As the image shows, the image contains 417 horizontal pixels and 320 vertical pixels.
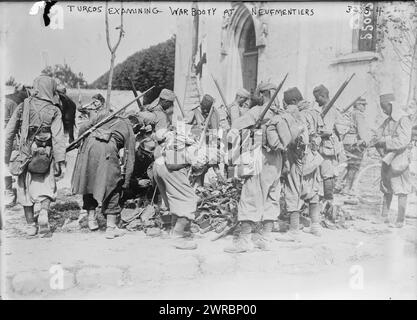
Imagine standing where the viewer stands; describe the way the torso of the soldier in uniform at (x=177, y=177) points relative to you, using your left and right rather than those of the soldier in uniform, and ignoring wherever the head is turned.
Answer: facing away from the viewer and to the right of the viewer

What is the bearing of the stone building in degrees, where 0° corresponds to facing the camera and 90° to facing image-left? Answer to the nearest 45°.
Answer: approximately 45°

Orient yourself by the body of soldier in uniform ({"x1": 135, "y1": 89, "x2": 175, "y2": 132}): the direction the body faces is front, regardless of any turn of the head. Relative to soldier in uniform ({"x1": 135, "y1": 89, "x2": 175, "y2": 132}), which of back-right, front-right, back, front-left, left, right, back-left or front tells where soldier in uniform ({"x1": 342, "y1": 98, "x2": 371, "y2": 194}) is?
back-left

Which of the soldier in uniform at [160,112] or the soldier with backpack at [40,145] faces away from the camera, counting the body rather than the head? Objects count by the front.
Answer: the soldier with backpack

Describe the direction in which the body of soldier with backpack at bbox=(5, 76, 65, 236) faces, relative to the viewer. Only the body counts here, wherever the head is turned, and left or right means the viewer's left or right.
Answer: facing away from the viewer

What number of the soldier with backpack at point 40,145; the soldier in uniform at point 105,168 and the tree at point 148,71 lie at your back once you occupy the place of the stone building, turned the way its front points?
0

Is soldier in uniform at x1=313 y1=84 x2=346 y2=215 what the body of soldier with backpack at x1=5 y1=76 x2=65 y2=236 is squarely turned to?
no

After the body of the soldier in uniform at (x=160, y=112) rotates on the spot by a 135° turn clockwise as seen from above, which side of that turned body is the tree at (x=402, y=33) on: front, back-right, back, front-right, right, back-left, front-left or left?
right

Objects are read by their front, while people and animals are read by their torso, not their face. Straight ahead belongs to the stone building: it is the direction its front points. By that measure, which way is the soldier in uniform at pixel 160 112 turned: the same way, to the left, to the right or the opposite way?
the same way

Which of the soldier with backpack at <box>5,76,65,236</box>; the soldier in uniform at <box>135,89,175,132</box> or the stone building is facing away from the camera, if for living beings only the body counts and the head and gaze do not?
the soldier with backpack

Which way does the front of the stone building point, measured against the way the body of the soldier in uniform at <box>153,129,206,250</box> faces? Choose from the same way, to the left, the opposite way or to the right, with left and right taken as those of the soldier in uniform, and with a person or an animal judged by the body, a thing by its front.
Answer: the opposite way

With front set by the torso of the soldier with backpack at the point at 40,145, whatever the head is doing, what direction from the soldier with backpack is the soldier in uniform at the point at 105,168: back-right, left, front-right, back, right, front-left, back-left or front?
right

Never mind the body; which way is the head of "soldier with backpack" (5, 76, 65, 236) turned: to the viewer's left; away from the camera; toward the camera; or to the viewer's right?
away from the camera
